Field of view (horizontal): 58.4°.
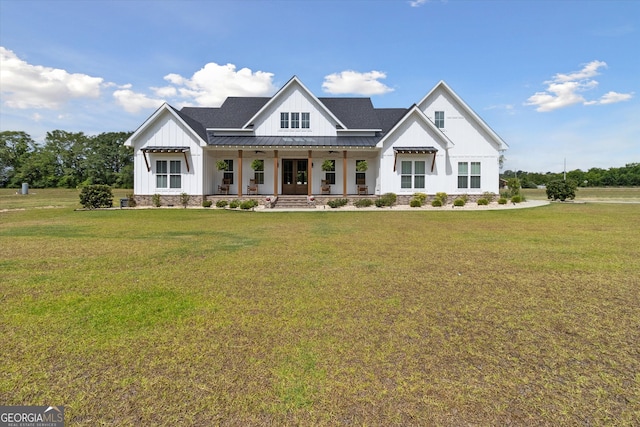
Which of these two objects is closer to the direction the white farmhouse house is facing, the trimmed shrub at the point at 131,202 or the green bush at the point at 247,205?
the green bush

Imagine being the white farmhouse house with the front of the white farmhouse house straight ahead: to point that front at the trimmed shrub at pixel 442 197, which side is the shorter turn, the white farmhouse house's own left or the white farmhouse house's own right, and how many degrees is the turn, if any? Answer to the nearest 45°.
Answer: approximately 90° to the white farmhouse house's own left

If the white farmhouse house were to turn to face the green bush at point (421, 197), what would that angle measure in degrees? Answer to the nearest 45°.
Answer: approximately 90° to its left

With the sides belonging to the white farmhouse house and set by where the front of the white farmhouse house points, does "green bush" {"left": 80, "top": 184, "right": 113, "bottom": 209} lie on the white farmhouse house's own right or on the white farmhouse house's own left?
on the white farmhouse house's own right

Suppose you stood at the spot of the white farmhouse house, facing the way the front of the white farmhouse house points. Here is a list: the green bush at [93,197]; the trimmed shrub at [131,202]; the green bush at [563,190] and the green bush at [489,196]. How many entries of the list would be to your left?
2

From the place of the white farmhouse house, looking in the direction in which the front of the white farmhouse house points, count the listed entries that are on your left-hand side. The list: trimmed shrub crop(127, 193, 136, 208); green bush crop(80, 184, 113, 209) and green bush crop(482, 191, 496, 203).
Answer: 1

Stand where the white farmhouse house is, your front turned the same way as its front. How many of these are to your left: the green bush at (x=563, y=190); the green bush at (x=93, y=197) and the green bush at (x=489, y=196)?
2

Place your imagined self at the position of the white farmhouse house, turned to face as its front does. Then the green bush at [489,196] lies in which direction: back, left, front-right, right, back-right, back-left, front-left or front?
left

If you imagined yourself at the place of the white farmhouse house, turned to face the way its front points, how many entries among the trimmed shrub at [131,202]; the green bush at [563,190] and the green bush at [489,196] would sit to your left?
2

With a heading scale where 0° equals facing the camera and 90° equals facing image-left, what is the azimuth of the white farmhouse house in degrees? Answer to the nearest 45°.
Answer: approximately 0°

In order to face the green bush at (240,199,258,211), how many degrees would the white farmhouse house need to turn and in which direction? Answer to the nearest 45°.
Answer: approximately 45° to its right

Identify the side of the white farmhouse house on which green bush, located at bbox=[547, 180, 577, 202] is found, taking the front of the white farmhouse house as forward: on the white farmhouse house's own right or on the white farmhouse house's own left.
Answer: on the white farmhouse house's own left
